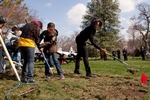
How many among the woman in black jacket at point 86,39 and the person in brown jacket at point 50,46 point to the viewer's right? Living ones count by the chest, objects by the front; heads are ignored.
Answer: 1
